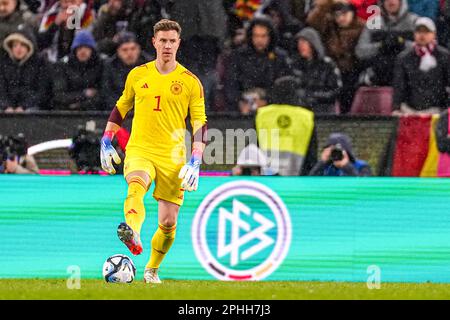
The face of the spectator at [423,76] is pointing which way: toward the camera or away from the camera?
toward the camera

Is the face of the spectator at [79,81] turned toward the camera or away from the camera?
toward the camera

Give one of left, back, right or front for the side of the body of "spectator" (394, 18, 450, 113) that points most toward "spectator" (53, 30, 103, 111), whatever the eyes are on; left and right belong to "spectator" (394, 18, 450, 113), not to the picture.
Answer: right

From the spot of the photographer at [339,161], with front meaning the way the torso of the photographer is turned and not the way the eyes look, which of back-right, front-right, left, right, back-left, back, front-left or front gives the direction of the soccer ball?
front-right

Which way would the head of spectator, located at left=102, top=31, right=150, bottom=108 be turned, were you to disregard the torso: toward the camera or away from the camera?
toward the camera

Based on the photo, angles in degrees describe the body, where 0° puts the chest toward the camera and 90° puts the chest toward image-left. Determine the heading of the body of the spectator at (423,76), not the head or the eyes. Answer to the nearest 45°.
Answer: approximately 0°

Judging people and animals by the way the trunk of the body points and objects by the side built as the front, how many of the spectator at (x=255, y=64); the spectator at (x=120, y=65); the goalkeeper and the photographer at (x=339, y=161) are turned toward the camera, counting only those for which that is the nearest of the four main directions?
4

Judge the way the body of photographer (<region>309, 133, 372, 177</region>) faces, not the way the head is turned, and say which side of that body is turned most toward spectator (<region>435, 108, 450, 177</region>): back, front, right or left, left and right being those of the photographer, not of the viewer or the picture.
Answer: left

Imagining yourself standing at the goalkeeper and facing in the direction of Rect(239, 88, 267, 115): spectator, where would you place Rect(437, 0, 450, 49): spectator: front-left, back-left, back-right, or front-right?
front-right

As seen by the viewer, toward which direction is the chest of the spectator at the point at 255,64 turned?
toward the camera

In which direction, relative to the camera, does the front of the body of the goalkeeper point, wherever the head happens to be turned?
toward the camera
